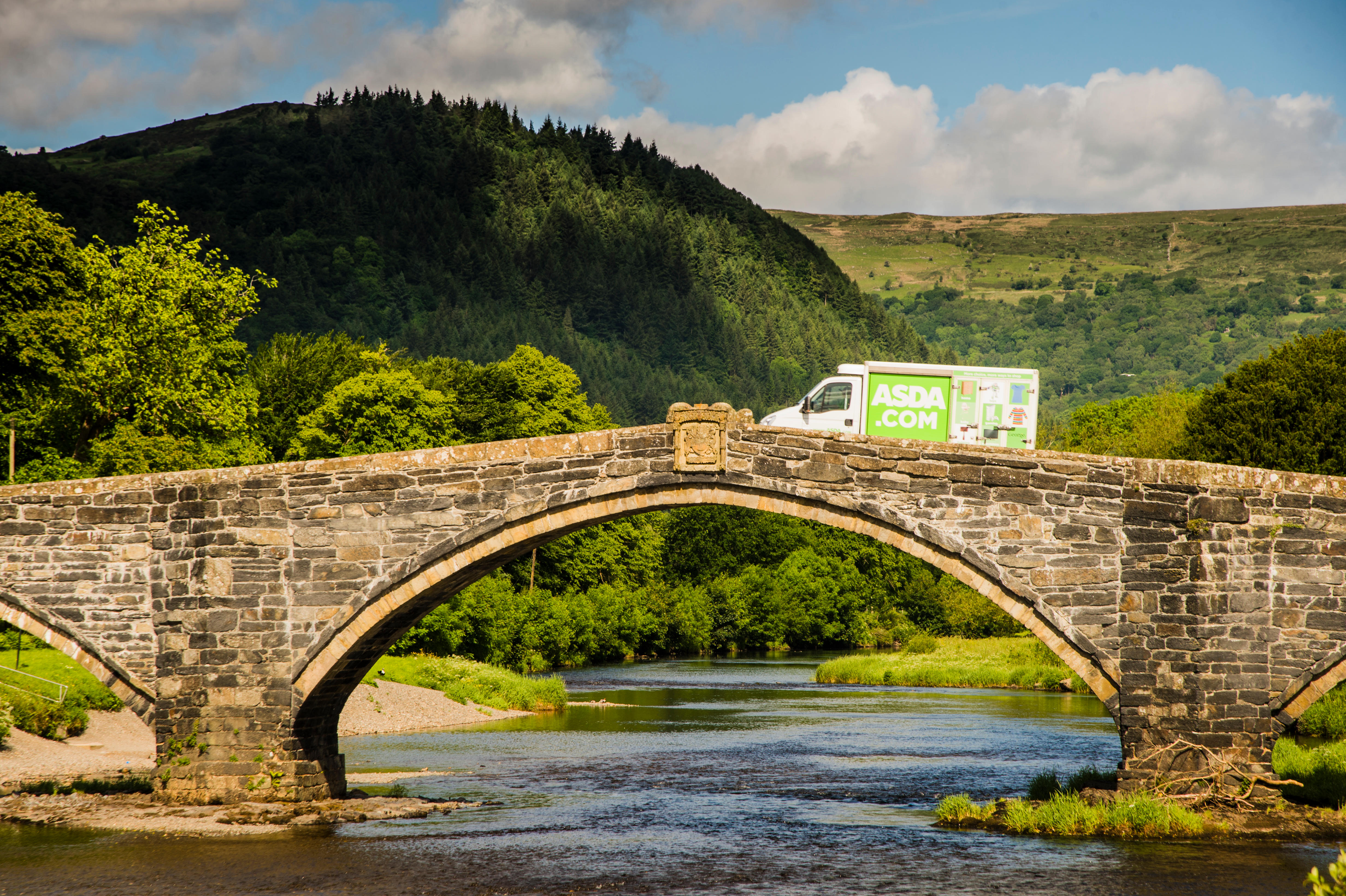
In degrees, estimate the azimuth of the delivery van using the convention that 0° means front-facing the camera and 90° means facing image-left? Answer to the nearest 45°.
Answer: approximately 90°

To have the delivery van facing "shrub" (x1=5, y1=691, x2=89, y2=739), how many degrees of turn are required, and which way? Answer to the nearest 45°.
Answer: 0° — it already faces it

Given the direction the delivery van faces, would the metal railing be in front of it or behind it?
in front

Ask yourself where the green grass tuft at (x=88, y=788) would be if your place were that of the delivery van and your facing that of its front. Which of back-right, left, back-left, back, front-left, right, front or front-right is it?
front

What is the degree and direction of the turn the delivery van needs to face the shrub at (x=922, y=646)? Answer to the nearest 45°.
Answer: approximately 90° to its right

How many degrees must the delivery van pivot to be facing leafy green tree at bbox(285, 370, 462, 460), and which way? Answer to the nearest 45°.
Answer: approximately 45° to its right

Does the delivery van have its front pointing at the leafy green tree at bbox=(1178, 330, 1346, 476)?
no

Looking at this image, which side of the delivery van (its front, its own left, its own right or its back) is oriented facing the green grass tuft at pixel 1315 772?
back

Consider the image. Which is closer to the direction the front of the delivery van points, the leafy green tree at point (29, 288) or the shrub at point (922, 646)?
the leafy green tree

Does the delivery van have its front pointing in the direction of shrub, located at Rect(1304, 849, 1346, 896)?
no

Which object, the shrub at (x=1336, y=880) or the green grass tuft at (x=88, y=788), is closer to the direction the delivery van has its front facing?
the green grass tuft

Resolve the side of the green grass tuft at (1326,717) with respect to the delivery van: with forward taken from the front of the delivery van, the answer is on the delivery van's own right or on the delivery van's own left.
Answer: on the delivery van's own right
